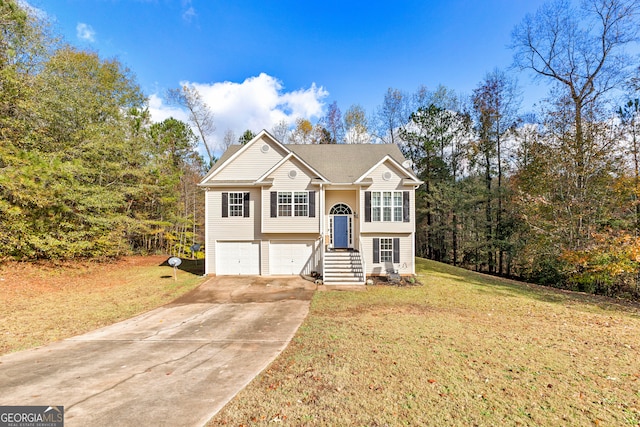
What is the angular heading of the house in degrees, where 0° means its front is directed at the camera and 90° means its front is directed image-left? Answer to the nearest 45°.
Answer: approximately 0°
